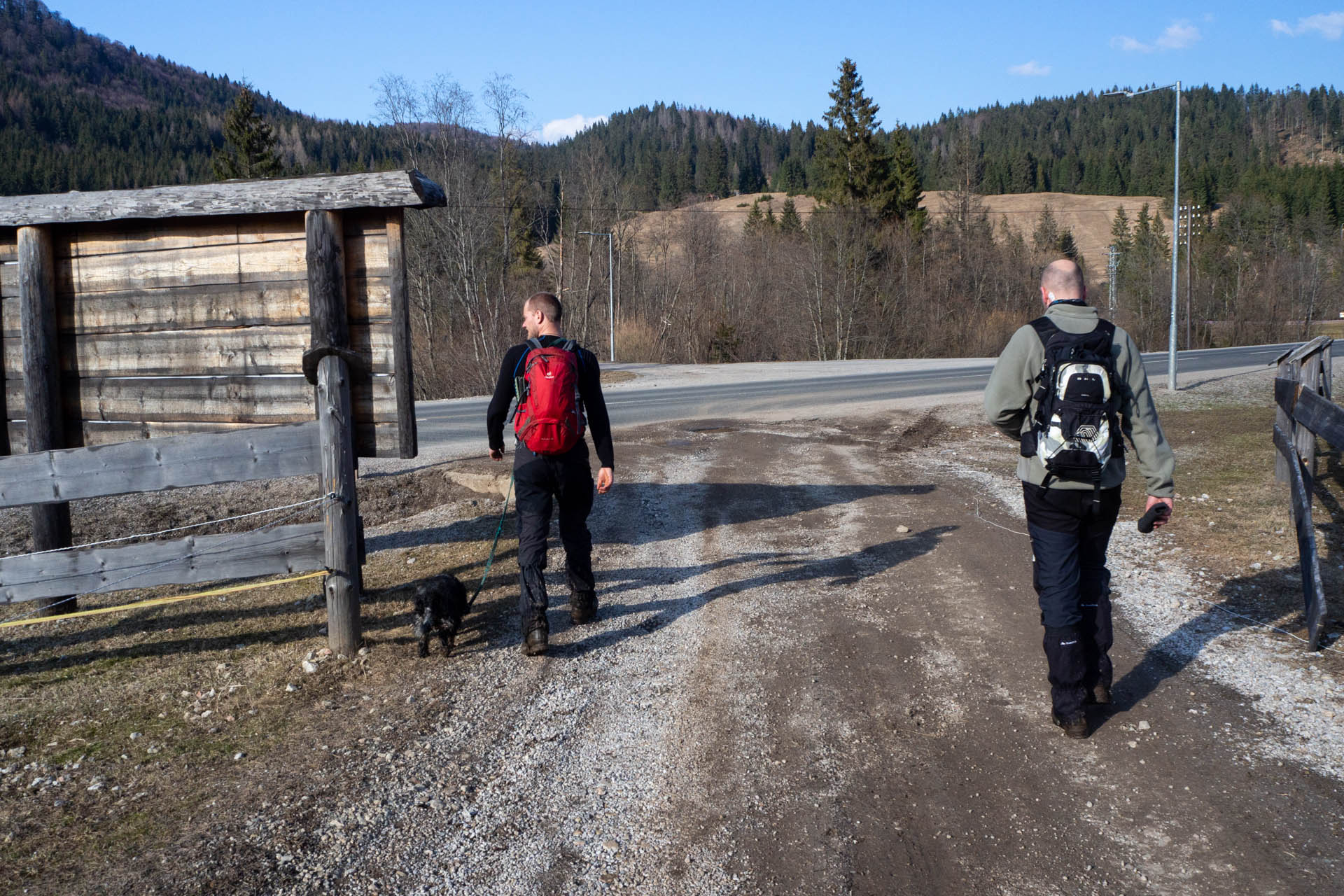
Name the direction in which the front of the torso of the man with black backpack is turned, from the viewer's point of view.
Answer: away from the camera

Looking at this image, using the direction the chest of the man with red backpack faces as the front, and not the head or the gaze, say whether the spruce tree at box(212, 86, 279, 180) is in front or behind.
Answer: in front

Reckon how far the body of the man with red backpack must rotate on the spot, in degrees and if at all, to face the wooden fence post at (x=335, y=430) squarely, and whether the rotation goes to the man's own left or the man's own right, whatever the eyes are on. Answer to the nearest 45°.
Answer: approximately 90° to the man's own left

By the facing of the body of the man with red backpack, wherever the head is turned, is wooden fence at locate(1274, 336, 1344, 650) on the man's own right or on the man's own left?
on the man's own right

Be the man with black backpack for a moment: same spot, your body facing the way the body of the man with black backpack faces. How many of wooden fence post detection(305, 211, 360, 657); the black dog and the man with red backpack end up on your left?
3

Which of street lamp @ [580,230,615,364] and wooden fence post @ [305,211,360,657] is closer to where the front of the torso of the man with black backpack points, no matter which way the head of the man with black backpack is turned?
the street lamp

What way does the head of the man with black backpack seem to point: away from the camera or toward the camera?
away from the camera

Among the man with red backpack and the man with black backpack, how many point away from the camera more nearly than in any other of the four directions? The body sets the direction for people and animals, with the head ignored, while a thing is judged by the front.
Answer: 2

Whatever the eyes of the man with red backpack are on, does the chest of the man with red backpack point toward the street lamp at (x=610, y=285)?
yes

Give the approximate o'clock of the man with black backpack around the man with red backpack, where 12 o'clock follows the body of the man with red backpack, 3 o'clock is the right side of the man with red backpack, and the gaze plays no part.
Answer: The man with black backpack is roughly at 4 o'clock from the man with red backpack.

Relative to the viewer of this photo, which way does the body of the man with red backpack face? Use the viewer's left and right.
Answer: facing away from the viewer
